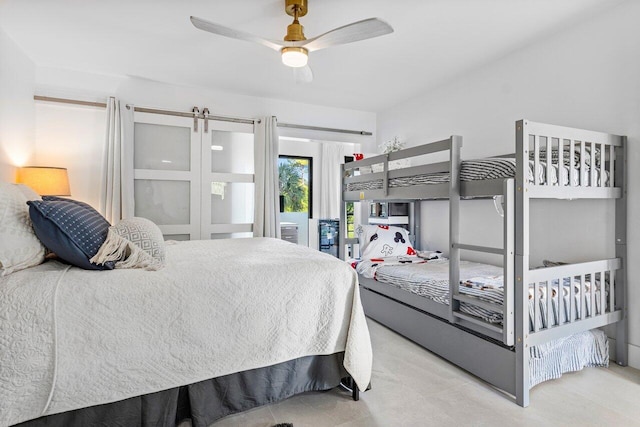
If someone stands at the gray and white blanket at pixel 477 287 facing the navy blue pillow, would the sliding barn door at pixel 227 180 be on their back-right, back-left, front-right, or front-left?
front-right

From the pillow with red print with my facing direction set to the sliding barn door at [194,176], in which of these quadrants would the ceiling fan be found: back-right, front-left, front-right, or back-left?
front-left

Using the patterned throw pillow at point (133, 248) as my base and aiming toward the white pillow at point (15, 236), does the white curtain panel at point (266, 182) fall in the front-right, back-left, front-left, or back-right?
back-right

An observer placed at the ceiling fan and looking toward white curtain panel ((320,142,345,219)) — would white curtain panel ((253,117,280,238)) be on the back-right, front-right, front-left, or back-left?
front-left

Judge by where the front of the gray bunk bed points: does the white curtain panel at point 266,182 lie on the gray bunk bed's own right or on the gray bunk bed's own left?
on the gray bunk bed's own right

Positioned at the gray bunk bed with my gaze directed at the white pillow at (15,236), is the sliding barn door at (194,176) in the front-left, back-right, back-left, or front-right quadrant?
front-right

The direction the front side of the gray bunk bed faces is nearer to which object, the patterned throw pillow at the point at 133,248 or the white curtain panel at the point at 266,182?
the patterned throw pillow
